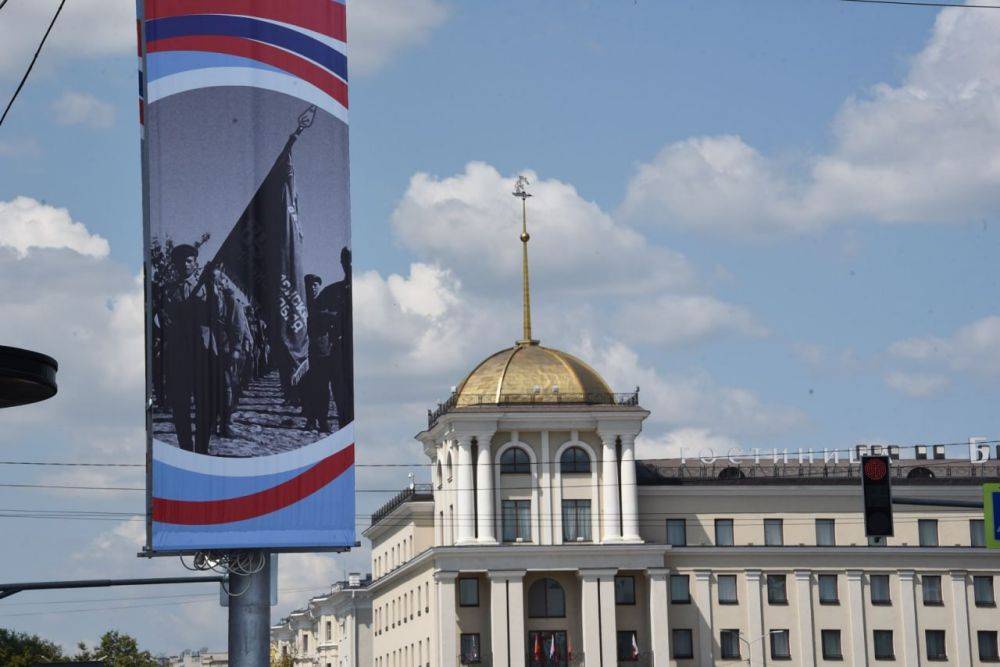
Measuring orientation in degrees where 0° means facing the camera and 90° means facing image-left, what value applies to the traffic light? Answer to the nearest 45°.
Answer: approximately 0°

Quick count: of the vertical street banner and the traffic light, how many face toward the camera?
2

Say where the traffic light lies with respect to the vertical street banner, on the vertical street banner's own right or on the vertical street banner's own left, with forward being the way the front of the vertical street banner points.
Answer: on the vertical street banner's own left

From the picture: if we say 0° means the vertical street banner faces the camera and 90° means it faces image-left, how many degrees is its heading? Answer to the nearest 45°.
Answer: approximately 0°
